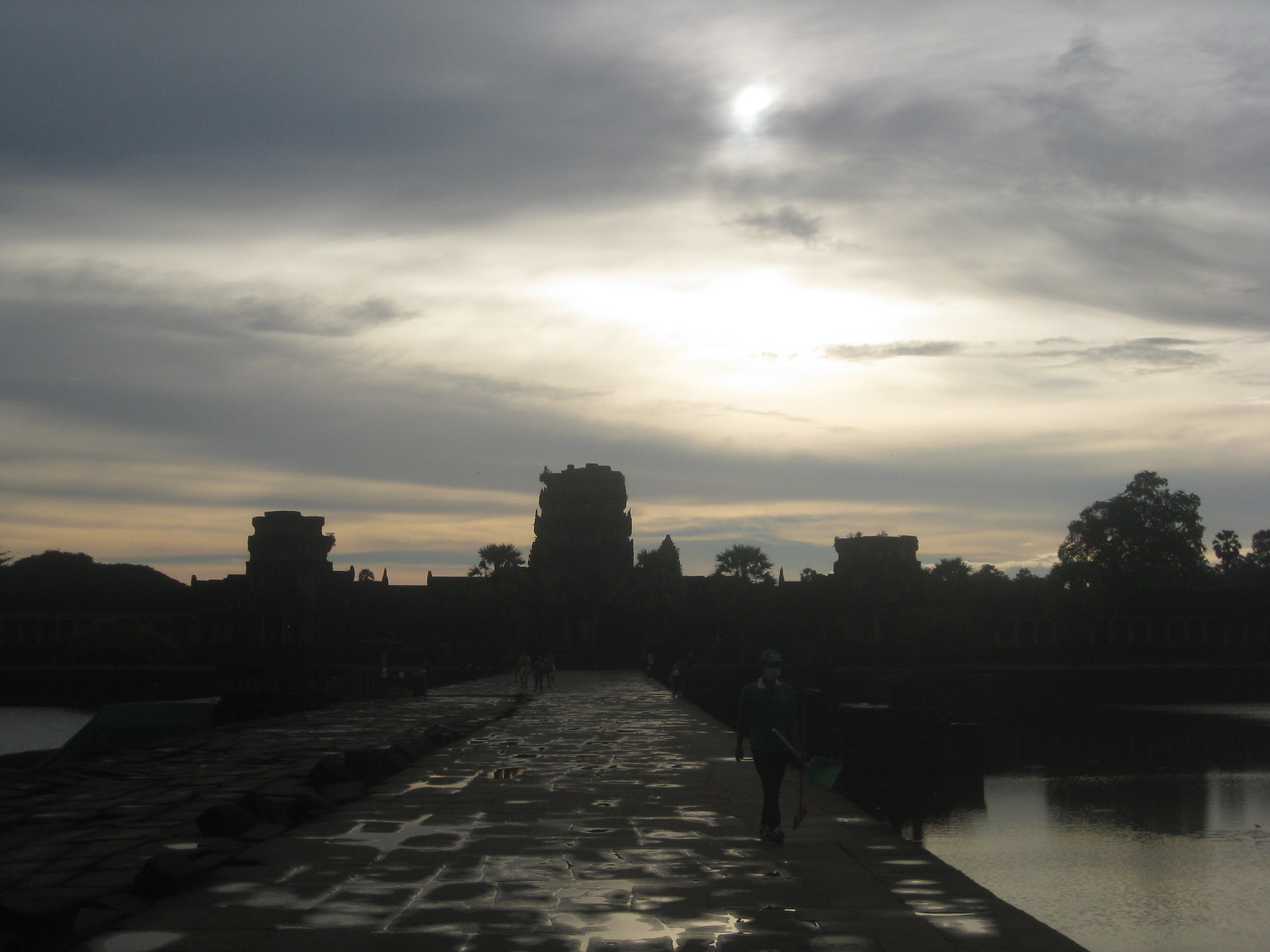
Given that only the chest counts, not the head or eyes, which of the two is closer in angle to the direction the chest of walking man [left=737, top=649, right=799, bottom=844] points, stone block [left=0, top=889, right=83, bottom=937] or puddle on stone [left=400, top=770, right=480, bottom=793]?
the stone block

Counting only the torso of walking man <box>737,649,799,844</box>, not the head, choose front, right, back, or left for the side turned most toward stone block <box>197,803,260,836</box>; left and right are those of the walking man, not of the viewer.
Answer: right

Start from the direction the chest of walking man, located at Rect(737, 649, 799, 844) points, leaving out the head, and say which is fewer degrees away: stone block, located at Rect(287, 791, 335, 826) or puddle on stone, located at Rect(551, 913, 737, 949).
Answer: the puddle on stone

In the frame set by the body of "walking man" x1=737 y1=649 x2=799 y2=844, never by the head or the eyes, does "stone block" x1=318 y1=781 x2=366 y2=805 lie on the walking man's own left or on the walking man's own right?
on the walking man's own right

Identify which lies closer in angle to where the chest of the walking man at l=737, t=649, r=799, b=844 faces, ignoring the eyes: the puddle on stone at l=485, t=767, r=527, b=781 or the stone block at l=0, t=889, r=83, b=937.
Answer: the stone block

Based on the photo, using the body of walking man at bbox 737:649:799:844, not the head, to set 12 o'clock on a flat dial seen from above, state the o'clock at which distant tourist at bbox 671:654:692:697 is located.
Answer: The distant tourist is roughly at 6 o'clock from the walking man.

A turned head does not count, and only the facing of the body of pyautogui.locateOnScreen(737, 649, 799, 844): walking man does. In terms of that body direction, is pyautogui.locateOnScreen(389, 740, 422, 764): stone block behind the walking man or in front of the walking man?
behind

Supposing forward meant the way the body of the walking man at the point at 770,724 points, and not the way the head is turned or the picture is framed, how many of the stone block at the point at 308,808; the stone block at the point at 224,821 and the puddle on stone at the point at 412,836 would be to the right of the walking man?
3

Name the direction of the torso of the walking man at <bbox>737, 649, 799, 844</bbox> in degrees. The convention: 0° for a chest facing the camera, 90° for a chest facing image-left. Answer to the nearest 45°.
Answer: approximately 0°

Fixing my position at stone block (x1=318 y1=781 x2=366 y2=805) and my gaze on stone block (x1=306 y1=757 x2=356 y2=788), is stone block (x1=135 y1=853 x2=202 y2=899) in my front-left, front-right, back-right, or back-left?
back-left

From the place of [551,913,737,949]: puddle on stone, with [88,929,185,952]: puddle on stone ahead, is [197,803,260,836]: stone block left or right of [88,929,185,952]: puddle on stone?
right

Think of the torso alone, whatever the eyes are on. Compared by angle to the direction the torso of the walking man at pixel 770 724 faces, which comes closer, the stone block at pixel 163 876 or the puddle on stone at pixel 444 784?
the stone block
